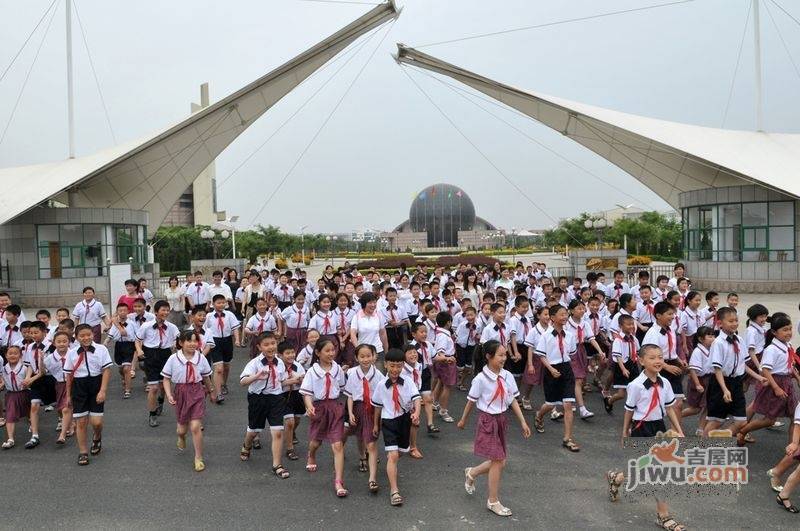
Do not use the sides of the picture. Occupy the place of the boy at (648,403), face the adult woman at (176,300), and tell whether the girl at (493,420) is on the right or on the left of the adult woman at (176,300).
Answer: left

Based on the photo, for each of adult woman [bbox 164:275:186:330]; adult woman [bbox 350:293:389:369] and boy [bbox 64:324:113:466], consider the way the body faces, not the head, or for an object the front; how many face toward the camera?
3

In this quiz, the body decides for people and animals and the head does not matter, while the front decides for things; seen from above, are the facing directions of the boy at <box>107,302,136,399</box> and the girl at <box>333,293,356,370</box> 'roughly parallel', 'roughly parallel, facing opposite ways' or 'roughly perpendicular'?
roughly parallel

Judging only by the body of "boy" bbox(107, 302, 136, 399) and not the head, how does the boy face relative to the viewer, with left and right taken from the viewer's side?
facing the viewer

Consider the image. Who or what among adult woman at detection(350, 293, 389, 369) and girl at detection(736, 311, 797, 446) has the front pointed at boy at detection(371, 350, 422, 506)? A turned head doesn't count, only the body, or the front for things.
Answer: the adult woman

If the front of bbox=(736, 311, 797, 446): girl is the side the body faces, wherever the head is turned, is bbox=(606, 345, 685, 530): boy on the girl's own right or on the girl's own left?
on the girl's own right

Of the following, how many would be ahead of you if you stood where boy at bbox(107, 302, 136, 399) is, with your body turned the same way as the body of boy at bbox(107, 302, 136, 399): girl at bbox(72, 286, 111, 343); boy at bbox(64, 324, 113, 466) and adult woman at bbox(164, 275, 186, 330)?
1

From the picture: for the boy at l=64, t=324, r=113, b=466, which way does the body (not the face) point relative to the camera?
toward the camera

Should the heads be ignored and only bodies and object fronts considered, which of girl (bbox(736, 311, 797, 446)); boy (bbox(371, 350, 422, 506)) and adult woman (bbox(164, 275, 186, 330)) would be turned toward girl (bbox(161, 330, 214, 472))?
the adult woman

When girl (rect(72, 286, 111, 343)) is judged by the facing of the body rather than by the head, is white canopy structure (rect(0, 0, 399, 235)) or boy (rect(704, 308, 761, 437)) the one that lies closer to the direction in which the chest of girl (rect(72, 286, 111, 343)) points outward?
the boy

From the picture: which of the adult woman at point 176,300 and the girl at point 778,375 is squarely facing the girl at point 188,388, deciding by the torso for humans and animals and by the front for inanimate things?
the adult woman

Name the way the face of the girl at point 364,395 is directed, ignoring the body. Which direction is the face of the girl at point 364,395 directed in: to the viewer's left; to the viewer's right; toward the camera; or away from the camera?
toward the camera

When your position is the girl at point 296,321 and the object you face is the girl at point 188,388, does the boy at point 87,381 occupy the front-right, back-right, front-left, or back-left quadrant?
front-right
